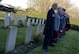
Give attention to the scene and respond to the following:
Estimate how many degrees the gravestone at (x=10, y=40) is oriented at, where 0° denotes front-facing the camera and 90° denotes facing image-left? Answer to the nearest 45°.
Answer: approximately 315°
